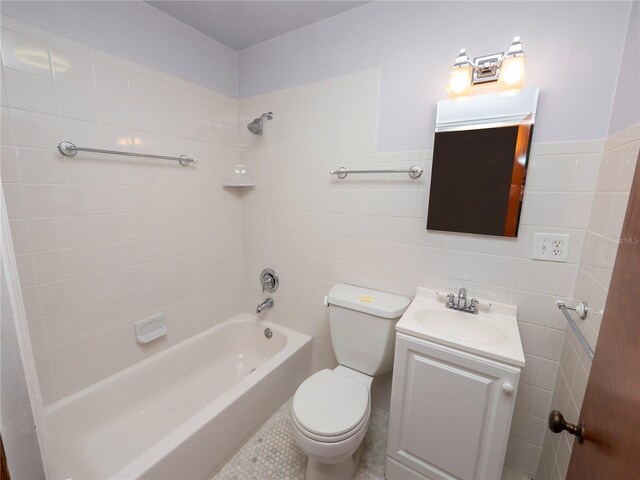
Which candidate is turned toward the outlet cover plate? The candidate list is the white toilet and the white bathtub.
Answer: the white bathtub

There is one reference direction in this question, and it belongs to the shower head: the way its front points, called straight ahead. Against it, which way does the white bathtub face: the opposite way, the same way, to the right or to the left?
to the left

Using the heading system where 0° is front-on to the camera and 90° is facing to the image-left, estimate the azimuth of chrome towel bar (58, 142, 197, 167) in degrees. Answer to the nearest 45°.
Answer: approximately 315°

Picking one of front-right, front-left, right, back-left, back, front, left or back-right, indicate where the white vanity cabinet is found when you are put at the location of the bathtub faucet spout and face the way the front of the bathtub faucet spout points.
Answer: left

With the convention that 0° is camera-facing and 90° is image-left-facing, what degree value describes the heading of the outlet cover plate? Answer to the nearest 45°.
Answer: approximately 0°

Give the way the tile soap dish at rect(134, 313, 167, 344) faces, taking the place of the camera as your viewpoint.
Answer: facing the viewer and to the right of the viewer

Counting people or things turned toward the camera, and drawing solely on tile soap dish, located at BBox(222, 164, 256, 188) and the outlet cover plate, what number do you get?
2

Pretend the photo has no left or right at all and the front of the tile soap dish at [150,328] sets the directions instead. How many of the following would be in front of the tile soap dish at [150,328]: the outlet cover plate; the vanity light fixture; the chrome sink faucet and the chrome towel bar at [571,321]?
4

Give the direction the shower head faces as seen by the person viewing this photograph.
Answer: facing the viewer and to the left of the viewer

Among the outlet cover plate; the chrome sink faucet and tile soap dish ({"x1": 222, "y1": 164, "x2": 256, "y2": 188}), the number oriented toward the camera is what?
3

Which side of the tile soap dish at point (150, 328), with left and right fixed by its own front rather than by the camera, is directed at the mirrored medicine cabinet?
front

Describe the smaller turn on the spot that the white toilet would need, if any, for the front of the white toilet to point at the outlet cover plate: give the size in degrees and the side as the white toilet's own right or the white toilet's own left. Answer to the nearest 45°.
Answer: approximately 135° to the white toilet's own left
